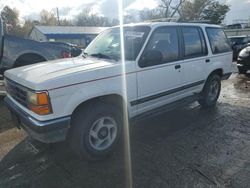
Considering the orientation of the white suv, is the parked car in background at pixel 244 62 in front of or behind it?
behind

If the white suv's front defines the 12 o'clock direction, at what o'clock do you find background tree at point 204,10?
The background tree is roughly at 5 o'clock from the white suv.

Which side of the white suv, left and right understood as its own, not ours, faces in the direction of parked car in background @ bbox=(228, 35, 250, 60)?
back

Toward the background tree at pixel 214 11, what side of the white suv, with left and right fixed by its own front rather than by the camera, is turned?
back

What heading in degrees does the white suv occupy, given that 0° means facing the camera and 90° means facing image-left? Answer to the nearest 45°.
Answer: approximately 45°
